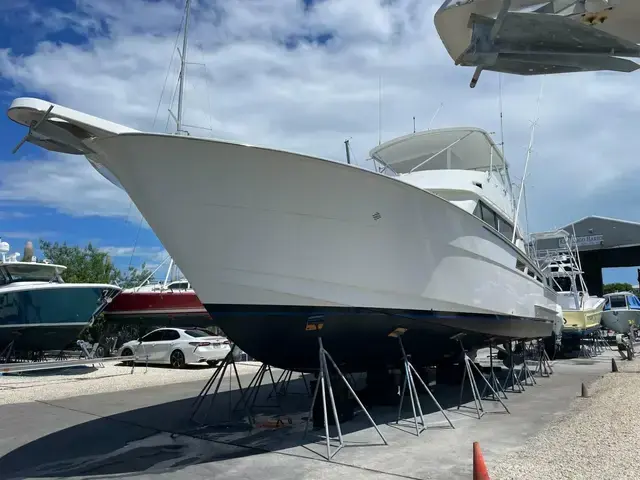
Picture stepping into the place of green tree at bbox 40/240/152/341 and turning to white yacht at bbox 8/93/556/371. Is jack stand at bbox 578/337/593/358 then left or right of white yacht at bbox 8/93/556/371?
left

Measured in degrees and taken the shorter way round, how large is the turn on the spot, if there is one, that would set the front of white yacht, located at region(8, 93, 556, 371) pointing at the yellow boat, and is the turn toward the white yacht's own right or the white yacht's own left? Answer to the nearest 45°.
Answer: approximately 180°

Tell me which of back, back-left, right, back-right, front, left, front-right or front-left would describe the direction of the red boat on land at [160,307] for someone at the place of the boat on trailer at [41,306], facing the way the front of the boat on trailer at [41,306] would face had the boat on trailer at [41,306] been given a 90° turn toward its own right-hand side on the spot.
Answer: back-left

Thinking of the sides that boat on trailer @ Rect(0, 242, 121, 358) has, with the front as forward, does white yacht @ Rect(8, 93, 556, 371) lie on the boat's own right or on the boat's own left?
on the boat's own right

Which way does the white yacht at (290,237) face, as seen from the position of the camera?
facing the viewer and to the left of the viewer

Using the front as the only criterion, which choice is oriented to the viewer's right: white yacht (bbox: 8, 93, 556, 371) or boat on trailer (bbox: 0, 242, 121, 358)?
the boat on trailer

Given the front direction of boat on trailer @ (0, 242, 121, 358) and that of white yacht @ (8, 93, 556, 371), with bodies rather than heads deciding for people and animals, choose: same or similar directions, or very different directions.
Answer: very different directions

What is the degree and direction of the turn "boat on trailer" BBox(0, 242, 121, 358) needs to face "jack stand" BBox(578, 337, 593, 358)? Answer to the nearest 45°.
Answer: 0° — it already faces it

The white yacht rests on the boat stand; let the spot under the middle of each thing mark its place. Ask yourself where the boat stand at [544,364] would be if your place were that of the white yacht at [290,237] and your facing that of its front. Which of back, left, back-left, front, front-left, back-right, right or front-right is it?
back

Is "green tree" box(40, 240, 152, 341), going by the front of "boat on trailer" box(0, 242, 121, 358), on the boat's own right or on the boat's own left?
on the boat's own left

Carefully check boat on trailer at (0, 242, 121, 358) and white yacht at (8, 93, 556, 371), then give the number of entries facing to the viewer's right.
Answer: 1

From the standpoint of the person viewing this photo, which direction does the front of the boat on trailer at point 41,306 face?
facing to the right of the viewer

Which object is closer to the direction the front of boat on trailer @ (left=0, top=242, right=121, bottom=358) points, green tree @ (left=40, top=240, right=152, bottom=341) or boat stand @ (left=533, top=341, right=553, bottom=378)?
the boat stand
